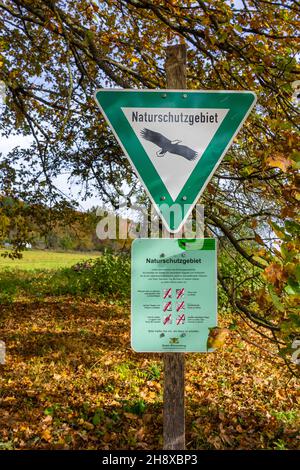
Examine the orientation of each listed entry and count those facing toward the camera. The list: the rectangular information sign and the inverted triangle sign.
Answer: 2

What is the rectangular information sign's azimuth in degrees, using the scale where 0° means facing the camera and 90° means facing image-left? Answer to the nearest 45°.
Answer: approximately 0°

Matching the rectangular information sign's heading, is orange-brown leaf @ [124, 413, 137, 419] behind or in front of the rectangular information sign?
behind

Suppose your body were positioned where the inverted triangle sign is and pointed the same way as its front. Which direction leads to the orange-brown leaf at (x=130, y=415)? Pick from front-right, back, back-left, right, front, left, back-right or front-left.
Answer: back

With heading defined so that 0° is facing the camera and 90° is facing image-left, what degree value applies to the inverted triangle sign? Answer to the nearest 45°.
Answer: approximately 0°
